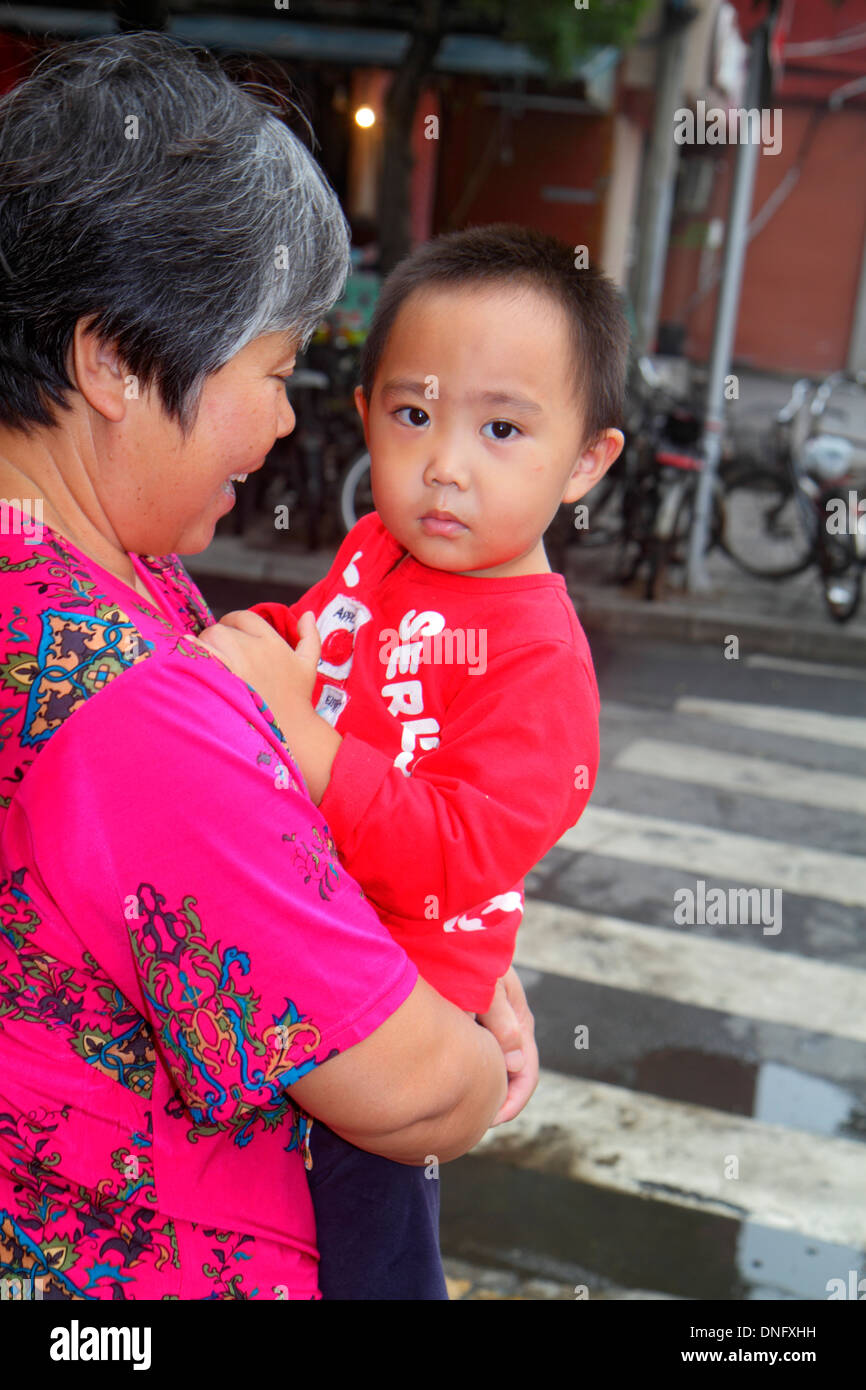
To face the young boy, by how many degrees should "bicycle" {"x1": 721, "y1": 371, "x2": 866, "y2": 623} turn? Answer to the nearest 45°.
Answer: approximately 45° to its right

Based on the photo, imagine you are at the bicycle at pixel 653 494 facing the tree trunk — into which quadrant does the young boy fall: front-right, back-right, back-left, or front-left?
back-left

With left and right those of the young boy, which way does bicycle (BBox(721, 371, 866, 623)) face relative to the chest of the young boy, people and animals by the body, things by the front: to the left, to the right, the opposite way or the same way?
to the left

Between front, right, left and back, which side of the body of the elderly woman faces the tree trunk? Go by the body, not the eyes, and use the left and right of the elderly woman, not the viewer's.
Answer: left

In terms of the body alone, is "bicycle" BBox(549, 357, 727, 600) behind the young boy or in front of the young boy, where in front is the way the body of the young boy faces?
behind

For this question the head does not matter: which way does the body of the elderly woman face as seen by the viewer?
to the viewer's right

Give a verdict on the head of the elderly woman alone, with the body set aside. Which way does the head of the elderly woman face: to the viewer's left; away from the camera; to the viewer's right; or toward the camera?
to the viewer's right

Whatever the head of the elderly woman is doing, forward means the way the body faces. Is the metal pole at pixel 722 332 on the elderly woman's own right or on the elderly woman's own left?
on the elderly woman's own left

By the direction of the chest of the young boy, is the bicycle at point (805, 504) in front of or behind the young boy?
behind
